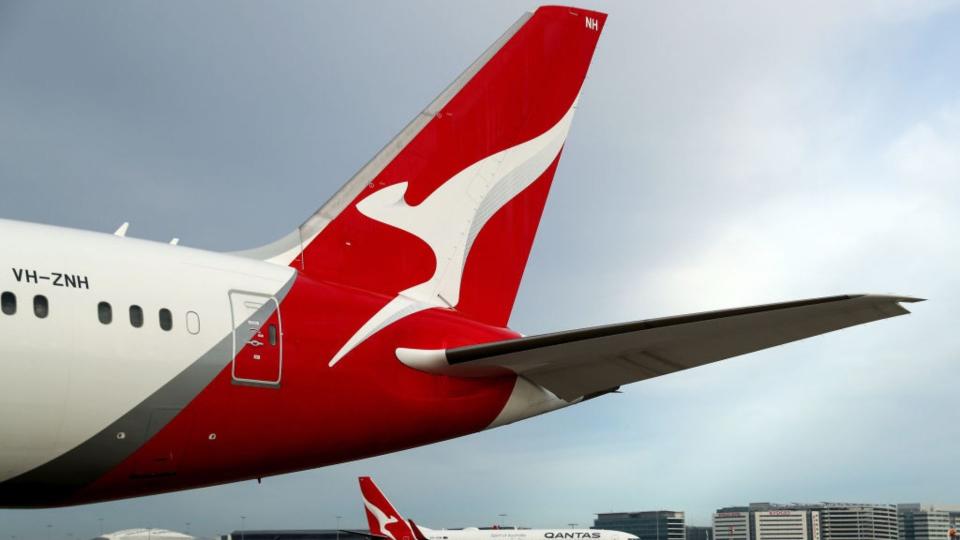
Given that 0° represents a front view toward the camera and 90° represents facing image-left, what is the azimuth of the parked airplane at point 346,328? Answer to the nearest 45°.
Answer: approximately 45°
